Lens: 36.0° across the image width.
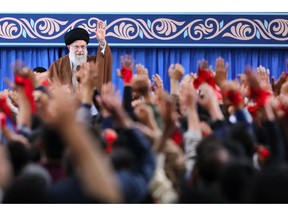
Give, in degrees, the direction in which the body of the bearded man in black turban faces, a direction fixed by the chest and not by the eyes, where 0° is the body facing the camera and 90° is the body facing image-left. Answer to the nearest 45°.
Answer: approximately 0°
